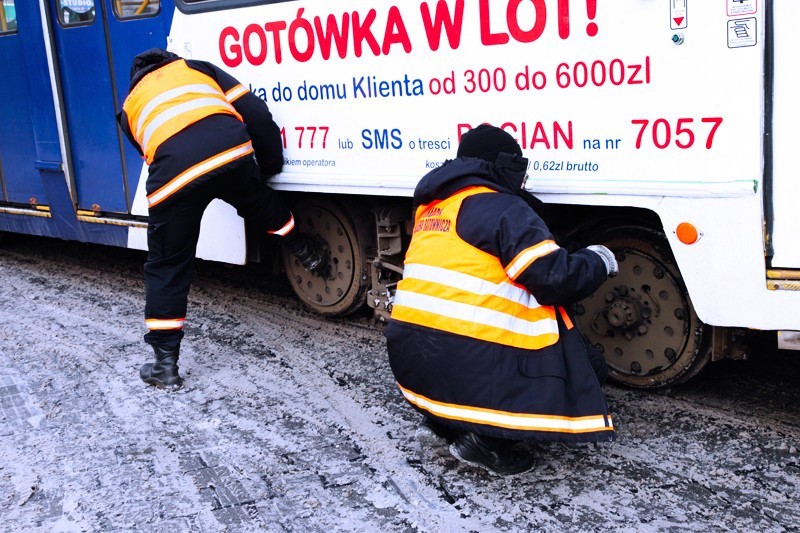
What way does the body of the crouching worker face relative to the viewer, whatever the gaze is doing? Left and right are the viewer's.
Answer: facing away from the viewer and to the right of the viewer

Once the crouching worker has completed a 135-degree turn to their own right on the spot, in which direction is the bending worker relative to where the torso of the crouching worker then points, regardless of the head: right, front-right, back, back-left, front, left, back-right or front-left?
back-right

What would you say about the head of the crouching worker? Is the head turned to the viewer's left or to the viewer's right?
to the viewer's right
